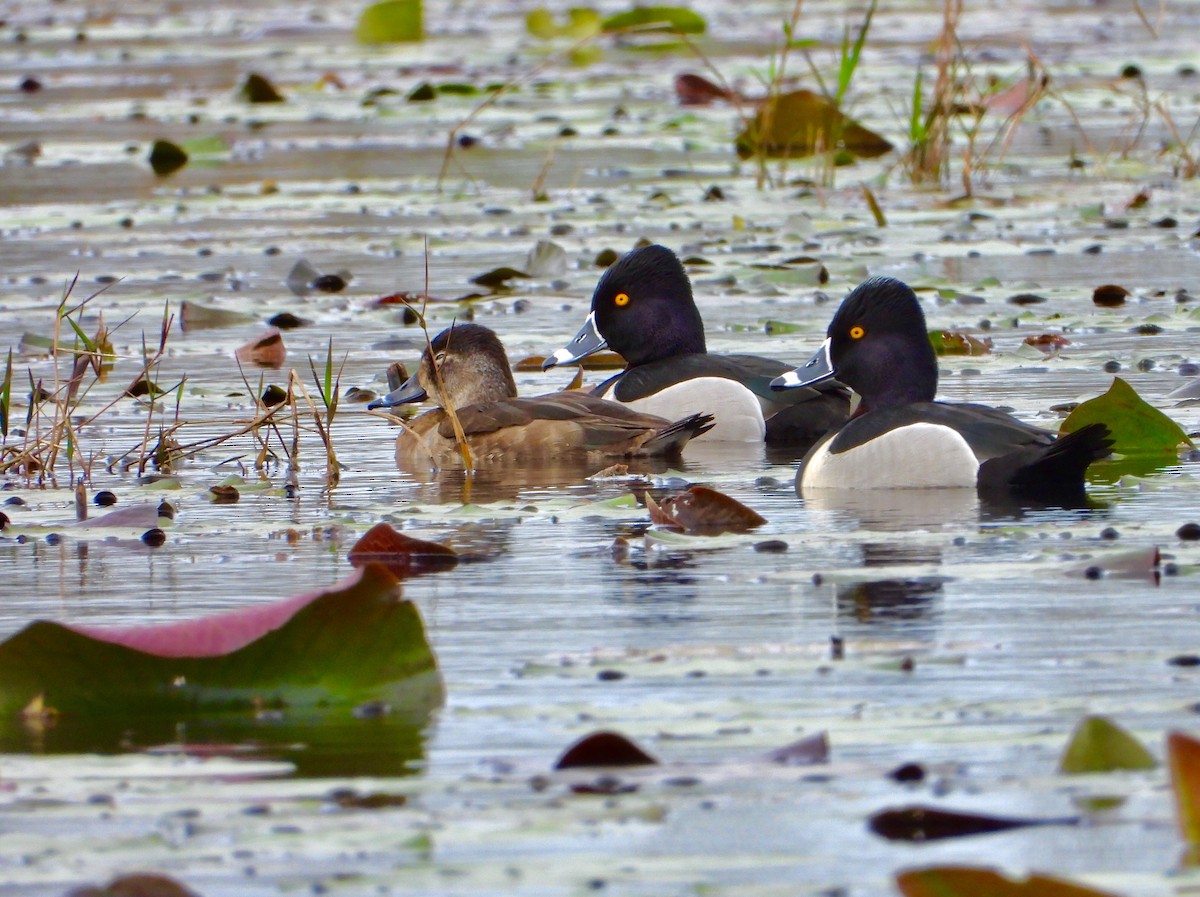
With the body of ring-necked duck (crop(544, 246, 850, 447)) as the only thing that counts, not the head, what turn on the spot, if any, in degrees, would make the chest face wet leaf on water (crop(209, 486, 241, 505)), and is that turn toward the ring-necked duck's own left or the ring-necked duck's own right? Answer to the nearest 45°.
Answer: approximately 45° to the ring-necked duck's own left

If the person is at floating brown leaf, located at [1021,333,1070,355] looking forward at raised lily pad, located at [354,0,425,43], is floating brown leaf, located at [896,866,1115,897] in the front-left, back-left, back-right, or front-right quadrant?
back-left

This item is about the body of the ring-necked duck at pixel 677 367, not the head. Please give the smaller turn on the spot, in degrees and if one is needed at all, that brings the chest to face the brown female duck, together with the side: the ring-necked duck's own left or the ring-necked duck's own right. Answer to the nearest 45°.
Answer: approximately 45° to the ring-necked duck's own left

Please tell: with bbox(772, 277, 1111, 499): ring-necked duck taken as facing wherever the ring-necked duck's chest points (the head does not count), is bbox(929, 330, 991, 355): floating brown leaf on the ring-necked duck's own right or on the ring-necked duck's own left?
on the ring-necked duck's own right

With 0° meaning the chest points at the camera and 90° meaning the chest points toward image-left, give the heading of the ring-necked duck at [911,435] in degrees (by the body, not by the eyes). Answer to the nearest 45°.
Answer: approximately 90°

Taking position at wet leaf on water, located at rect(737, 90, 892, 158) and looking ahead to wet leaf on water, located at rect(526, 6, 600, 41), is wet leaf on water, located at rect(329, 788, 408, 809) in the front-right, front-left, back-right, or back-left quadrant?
back-left

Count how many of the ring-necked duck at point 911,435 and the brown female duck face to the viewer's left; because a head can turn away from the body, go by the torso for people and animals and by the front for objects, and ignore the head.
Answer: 2

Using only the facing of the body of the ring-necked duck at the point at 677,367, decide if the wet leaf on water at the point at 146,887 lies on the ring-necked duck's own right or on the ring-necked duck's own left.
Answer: on the ring-necked duck's own left

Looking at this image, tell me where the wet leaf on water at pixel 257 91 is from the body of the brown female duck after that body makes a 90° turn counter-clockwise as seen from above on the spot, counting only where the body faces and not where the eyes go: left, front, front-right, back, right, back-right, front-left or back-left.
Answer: back

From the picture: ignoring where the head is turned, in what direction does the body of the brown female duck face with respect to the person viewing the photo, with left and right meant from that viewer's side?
facing to the left of the viewer

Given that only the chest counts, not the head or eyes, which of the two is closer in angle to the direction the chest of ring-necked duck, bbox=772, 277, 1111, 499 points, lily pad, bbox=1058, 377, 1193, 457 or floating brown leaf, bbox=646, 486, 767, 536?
the floating brown leaf

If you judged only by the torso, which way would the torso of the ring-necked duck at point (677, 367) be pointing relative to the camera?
to the viewer's left

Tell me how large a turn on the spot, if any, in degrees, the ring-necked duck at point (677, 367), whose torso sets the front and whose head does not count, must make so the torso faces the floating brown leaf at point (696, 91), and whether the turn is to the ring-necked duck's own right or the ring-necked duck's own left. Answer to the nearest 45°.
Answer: approximately 90° to the ring-necked duck's own right

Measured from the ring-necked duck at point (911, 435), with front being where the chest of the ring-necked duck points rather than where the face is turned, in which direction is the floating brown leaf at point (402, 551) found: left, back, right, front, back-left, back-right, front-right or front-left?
front-left
